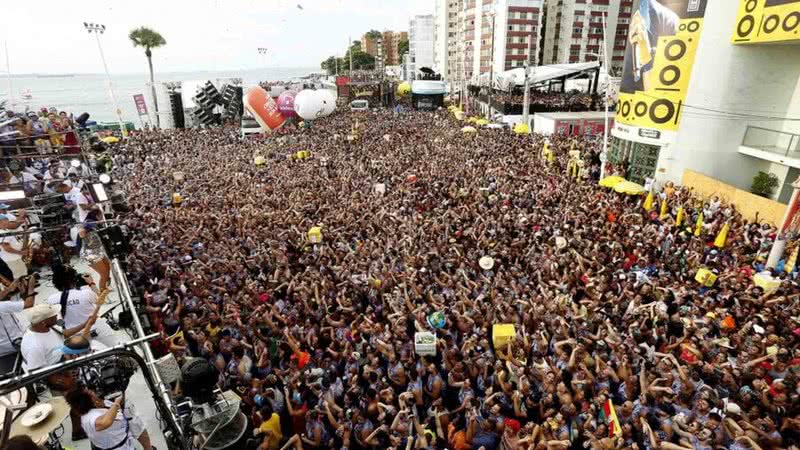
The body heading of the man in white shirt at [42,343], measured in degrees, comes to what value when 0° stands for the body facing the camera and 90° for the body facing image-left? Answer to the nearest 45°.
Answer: approximately 225°

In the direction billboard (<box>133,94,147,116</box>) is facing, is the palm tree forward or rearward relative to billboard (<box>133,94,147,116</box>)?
rearward

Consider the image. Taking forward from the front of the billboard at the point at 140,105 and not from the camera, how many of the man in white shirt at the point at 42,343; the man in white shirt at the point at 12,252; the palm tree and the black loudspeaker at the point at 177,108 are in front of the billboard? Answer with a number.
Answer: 2

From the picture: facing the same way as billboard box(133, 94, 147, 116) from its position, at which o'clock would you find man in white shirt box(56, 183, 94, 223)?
The man in white shirt is roughly at 12 o'clock from the billboard.

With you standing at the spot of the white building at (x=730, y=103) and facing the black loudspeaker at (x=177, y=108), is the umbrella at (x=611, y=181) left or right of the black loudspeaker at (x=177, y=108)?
left

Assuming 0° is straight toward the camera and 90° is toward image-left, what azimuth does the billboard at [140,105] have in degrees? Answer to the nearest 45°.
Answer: approximately 0°

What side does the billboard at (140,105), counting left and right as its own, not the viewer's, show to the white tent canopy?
left

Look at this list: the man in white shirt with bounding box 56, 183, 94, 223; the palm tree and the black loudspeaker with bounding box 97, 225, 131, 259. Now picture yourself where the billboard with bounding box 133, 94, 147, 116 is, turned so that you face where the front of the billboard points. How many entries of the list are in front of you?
2

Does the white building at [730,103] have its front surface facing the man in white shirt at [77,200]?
yes

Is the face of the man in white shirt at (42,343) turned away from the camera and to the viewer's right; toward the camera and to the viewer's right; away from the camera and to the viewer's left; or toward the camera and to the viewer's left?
away from the camera and to the viewer's right

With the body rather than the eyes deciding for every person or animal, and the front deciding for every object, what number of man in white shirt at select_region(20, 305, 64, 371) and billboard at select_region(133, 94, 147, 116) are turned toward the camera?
1

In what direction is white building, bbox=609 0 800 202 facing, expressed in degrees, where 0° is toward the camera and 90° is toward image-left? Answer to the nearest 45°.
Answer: approximately 45°
